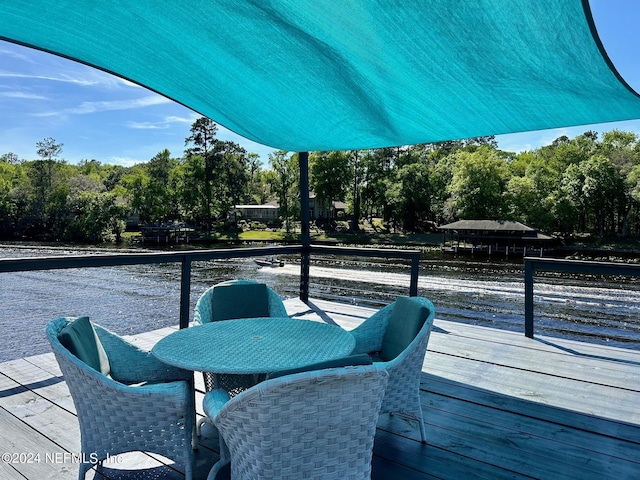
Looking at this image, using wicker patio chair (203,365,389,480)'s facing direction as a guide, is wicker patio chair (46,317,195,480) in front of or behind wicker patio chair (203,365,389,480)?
in front

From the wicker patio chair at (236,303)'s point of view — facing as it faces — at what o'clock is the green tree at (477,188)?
The green tree is roughly at 7 o'clock from the wicker patio chair.

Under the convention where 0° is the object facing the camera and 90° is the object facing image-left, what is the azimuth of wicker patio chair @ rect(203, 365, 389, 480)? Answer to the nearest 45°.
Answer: approximately 135°

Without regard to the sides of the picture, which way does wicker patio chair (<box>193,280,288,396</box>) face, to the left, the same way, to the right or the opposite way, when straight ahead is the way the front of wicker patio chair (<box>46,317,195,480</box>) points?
to the right

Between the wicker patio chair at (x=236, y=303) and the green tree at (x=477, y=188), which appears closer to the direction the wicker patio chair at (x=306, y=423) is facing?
the wicker patio chair

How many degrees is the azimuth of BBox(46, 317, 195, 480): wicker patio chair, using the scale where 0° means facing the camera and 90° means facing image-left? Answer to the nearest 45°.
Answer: approximately 270°

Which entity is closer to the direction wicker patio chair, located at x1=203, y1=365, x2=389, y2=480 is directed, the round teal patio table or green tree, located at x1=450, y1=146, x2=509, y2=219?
the round teal patio table

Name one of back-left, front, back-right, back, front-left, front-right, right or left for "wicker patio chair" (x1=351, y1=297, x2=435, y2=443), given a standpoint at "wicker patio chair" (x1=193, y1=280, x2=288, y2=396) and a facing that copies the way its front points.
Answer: front-left

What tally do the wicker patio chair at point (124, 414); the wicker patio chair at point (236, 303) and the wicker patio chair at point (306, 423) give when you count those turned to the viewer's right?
1

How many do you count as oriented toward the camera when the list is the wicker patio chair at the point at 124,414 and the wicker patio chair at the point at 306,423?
0

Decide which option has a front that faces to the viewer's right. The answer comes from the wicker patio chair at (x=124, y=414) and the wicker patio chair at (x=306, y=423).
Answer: the wicker patio chair at (x=124, y=414)
